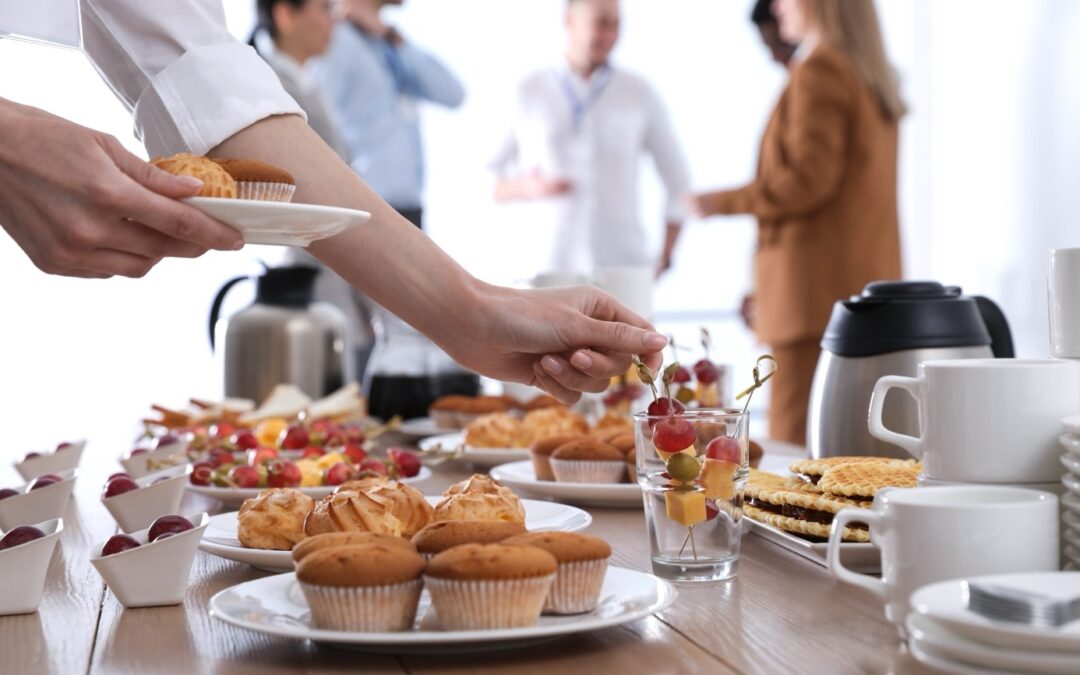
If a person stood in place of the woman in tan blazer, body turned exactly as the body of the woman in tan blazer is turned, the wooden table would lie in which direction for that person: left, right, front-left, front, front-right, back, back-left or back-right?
left

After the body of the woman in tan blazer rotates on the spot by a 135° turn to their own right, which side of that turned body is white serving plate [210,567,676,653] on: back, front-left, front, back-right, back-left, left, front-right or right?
back-right

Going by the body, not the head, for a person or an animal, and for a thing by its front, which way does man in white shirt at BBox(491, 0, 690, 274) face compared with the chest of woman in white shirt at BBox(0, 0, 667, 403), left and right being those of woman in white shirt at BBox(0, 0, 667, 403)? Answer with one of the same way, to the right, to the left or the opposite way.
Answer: to the right

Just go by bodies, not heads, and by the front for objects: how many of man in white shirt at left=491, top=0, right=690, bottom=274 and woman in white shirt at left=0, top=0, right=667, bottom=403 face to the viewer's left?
0

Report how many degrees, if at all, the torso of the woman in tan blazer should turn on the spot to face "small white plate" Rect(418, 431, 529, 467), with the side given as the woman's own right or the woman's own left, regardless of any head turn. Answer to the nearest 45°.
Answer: approximately 90° to the woman's own left

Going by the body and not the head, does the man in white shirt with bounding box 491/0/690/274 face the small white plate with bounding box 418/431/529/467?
yes

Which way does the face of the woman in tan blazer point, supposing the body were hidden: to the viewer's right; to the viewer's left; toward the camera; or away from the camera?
to the viewer's left

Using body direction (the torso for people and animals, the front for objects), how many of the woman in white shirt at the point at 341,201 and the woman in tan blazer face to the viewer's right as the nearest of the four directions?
1

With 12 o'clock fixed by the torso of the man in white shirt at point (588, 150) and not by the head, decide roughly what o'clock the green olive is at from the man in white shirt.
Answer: The green olive is roughly at 12 o'clock from the man in white shirt.

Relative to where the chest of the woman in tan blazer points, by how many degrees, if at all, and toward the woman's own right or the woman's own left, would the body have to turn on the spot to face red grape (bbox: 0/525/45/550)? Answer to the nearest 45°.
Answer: approximately 90° to the woman's own left

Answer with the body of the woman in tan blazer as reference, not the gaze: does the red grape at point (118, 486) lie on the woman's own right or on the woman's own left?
on the woman's own left

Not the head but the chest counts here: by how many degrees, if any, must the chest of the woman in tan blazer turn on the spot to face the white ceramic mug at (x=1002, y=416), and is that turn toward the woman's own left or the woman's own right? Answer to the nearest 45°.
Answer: approximately 90° to the woman's own left

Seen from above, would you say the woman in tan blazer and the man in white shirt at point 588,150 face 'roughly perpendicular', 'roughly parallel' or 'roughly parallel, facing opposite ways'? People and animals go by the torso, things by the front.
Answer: roughly perpendicular

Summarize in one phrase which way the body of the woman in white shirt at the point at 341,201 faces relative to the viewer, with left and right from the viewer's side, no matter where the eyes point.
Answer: facing to the right of the viewer

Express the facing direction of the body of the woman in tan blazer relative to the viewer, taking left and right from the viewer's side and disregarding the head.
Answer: facing to the left of the viewer

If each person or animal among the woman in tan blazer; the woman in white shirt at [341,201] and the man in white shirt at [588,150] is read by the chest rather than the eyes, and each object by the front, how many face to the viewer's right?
1
